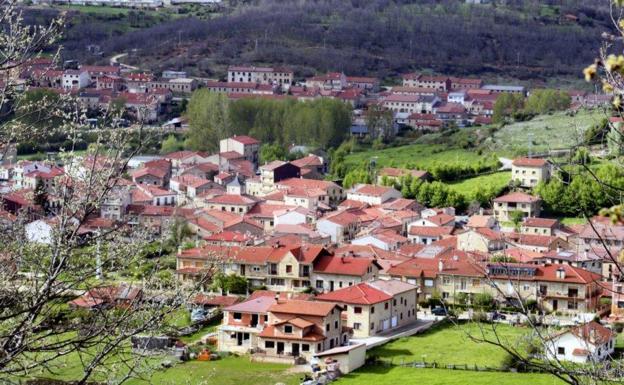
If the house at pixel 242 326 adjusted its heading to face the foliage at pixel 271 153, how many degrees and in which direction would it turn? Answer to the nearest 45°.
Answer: approximately 180°

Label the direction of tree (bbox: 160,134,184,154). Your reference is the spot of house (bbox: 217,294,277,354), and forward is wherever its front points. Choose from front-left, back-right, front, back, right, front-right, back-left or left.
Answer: back

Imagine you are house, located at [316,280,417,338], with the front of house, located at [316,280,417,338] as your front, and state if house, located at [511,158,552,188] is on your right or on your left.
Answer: on your left

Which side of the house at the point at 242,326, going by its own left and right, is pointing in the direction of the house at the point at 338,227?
back

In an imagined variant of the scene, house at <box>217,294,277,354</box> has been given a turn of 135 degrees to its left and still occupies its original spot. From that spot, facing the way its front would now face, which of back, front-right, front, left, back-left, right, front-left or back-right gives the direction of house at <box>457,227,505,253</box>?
front

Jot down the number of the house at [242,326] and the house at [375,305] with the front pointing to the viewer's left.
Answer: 0

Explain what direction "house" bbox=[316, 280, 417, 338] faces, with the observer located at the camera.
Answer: facing the viewer and to the right of the viewer

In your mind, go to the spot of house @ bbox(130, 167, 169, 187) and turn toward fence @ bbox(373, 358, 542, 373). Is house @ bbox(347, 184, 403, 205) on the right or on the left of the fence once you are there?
left

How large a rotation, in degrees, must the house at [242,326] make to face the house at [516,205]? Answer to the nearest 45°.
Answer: approximately 135° to its left

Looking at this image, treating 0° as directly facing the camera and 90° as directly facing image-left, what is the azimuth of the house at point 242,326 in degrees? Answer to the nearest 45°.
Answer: approximately 0°

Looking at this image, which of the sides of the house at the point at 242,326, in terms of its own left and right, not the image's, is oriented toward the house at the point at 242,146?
back

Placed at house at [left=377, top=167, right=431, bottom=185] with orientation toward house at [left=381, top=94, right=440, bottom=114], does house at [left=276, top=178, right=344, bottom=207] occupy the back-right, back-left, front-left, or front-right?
back-left
